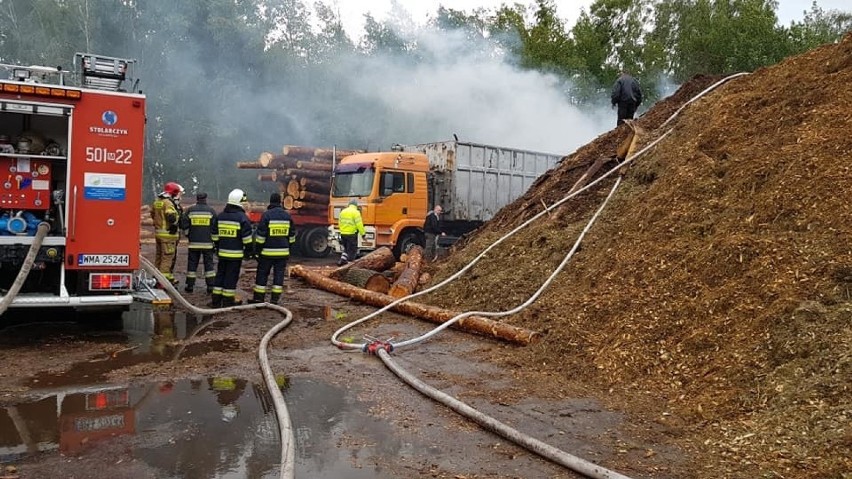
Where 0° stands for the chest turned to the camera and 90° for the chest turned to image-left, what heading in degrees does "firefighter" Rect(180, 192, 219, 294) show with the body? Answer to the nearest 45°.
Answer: approximately 180°

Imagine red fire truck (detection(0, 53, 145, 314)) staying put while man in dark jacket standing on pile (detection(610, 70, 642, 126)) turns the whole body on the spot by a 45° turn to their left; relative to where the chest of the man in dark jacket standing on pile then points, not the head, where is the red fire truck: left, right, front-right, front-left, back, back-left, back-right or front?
left

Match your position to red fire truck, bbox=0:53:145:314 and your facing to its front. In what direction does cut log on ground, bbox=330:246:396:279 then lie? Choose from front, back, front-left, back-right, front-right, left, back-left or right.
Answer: front-right

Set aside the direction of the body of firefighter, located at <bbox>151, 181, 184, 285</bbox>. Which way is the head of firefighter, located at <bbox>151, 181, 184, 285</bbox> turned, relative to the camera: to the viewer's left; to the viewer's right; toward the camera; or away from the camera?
to the viewer's right

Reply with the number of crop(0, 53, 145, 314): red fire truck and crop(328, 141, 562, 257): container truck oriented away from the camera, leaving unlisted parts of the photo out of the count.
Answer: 1

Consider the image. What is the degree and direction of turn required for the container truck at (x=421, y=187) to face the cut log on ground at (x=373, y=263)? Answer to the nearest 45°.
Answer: approximately 45° to its left

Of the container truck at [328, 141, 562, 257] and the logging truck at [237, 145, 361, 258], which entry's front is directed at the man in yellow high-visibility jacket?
the container truck at [328, 141, 562, 257]

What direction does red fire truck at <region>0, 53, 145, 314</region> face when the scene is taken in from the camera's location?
facing away from the viewer

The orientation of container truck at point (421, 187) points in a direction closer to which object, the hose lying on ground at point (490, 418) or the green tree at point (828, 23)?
the hose lying on ground

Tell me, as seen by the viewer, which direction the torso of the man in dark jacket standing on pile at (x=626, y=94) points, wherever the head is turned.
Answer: away from the camera

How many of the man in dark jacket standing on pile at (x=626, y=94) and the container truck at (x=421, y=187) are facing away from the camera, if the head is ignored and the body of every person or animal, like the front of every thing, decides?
1

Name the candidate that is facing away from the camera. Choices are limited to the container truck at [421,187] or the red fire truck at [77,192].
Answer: the red fire truck
